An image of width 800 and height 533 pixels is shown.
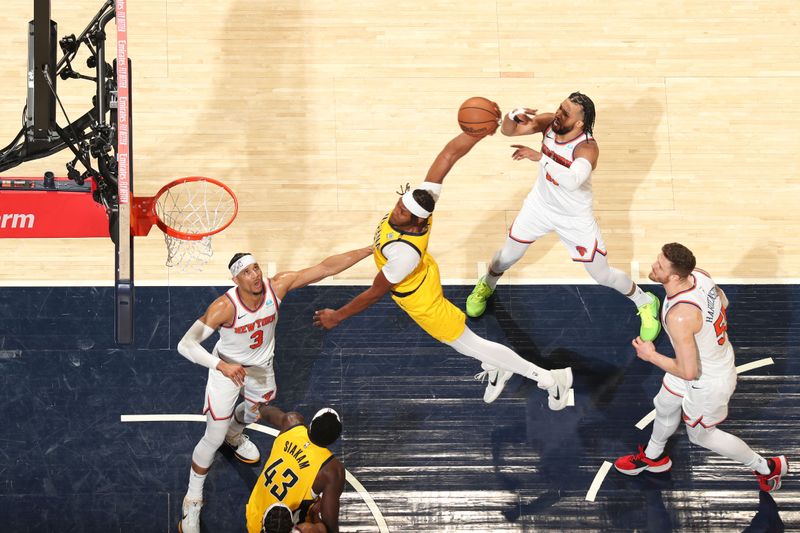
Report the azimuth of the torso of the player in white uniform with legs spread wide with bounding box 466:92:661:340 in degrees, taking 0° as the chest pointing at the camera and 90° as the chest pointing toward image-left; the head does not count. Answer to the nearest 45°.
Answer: approximately 45°

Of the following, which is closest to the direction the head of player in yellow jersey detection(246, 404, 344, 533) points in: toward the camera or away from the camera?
away from the camera

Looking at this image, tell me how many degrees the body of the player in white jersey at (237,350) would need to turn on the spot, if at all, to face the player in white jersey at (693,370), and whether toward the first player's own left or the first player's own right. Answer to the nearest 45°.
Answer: approximately 45° to the first player's own left

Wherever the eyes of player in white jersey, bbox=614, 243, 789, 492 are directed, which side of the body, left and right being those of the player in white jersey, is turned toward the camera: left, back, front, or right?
left

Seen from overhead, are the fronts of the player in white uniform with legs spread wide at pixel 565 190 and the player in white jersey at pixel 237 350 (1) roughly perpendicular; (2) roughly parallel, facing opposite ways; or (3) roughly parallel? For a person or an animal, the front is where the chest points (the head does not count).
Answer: roughly perpendicular

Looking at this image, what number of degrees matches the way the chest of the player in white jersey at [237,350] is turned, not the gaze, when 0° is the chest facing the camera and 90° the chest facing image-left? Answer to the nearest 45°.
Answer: approximately 315°

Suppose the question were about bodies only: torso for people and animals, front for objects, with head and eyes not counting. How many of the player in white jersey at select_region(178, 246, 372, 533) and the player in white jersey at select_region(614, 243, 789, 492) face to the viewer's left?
1
